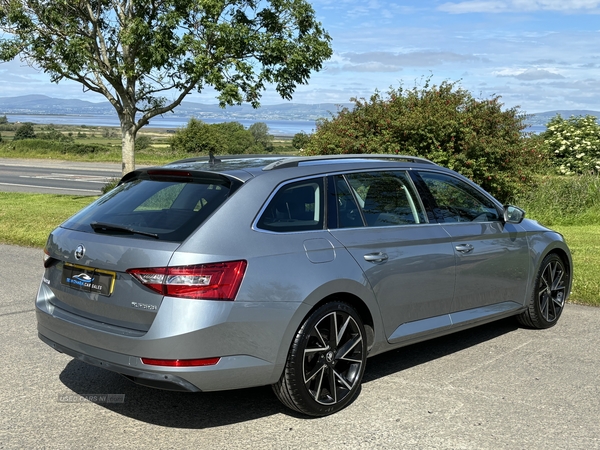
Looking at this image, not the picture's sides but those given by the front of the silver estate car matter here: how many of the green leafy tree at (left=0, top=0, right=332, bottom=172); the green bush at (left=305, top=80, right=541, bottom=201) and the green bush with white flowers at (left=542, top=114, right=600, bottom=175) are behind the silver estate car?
0

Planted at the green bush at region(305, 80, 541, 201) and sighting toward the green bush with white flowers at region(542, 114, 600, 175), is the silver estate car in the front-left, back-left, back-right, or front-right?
back-right

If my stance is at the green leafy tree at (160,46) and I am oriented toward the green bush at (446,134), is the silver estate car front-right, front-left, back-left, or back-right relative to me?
front-right

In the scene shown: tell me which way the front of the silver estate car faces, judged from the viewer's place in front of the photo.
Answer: facing away from the viewer and to the right of the viewer

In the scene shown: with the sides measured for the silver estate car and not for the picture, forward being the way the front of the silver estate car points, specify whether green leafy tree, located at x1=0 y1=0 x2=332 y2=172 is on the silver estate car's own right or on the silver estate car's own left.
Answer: on the silver estate car's own left

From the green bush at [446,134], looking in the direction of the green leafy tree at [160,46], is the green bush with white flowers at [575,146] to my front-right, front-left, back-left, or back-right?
back-right

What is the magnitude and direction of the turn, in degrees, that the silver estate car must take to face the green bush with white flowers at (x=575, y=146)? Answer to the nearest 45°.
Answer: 0° — it already faces it

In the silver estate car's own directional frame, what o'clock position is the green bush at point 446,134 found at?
The green bush is roughly at 11 o'clock from the silver estate car.

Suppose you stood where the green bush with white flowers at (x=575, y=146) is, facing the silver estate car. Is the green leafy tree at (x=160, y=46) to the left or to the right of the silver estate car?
right
